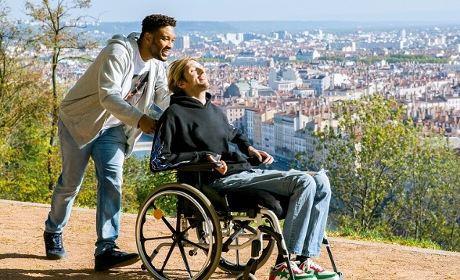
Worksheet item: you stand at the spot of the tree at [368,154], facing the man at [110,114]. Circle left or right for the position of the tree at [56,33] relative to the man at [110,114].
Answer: right

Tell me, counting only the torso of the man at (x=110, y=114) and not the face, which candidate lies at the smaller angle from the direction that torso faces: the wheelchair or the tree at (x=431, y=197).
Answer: the wheelchair

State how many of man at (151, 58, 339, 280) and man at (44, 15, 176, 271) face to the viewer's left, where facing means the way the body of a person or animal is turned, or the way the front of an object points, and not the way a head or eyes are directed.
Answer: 0

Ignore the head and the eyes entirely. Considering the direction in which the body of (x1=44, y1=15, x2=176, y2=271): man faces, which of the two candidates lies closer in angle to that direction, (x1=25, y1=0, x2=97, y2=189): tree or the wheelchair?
the wheelchair

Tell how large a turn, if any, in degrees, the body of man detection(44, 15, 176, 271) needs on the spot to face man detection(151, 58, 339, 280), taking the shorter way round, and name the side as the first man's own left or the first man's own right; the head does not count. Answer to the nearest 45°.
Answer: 0° — they already face them

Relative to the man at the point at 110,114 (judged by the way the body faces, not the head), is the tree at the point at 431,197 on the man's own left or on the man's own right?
on the man's own left

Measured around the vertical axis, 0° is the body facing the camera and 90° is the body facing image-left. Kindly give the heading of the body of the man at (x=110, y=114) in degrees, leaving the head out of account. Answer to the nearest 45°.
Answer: approximately 315°

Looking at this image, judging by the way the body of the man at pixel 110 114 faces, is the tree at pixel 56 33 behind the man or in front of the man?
behind

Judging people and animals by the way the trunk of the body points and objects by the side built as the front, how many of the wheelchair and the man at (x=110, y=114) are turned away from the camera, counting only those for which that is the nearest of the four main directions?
0

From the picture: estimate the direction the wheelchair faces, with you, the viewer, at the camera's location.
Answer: facing the viewer and to the right of the viewer
